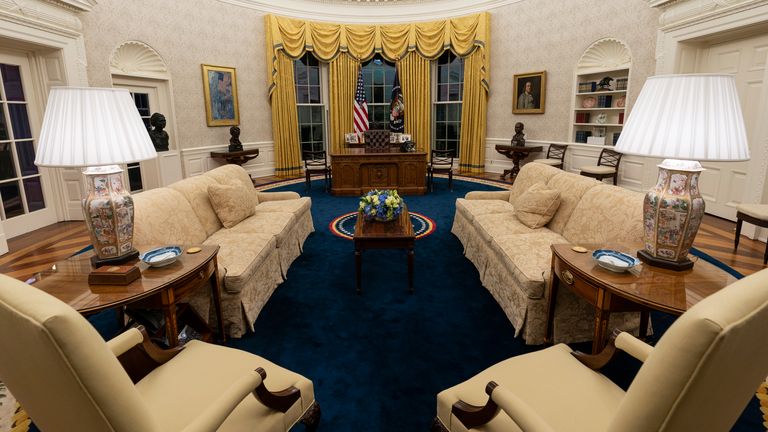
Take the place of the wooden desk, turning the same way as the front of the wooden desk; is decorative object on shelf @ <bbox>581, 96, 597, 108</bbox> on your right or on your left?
on your left

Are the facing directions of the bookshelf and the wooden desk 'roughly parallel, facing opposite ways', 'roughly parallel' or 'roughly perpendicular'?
roughly perpendicular

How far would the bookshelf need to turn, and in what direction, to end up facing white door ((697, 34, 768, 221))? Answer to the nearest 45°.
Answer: approximately 90° to its left

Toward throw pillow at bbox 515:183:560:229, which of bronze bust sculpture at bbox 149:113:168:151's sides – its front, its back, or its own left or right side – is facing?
front

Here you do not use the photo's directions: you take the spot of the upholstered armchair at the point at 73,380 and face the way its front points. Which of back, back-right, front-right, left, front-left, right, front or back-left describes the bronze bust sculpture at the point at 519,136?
front

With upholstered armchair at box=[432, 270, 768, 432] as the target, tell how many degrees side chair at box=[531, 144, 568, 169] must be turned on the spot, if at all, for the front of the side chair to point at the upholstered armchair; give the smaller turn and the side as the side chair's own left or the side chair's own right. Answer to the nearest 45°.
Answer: approximately 45° to the side chair's own left

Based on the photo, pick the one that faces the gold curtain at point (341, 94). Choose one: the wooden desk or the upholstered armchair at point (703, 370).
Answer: the upholstered armchair

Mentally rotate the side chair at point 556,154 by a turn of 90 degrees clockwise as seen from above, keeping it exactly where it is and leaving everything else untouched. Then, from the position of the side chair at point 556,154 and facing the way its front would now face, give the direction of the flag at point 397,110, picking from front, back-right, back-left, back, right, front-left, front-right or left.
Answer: front-left

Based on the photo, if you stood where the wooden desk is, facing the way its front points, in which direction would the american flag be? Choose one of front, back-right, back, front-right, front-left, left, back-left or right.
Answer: back

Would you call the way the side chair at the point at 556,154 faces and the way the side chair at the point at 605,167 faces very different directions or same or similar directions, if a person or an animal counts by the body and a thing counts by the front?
same or similar directions

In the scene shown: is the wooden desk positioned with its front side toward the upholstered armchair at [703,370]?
yes

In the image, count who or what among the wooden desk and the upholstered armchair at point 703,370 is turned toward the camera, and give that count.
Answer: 1

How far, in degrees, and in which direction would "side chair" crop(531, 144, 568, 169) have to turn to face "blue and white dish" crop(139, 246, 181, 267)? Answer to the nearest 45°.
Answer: approximately 45° to its left

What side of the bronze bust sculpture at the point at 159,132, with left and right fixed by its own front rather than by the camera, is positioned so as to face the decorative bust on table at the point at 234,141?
left

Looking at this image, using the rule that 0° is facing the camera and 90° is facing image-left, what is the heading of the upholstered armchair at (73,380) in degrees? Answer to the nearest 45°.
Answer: approximately 225°

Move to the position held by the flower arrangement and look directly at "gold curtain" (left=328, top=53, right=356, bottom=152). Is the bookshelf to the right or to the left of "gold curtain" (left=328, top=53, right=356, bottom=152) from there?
right

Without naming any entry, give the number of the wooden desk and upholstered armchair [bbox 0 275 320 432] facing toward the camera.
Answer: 1

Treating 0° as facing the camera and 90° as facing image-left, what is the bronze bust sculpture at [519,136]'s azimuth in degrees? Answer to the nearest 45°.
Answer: approximately 45°

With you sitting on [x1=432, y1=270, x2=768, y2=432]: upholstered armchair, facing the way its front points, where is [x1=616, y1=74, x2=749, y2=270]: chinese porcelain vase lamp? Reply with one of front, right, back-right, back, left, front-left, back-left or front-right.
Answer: front-right

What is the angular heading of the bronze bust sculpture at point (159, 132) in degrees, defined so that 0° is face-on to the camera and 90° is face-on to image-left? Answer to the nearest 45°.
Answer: approximately 315°

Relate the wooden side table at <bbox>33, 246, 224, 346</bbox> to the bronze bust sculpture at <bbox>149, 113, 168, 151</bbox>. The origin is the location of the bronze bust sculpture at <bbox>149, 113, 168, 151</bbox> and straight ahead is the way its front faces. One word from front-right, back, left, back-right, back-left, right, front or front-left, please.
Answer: front-right

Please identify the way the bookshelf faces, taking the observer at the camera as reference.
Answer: facing the viewer and to the left of the viewer

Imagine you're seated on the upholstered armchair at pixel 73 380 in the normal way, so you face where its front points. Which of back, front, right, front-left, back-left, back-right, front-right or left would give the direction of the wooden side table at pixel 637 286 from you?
front-right

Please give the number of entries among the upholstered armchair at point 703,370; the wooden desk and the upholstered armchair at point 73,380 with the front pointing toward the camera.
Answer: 1
